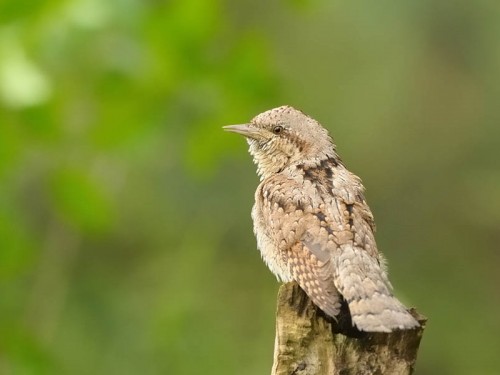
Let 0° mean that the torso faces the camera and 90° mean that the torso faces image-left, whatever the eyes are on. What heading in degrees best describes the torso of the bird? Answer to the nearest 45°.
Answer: approximately 135°
